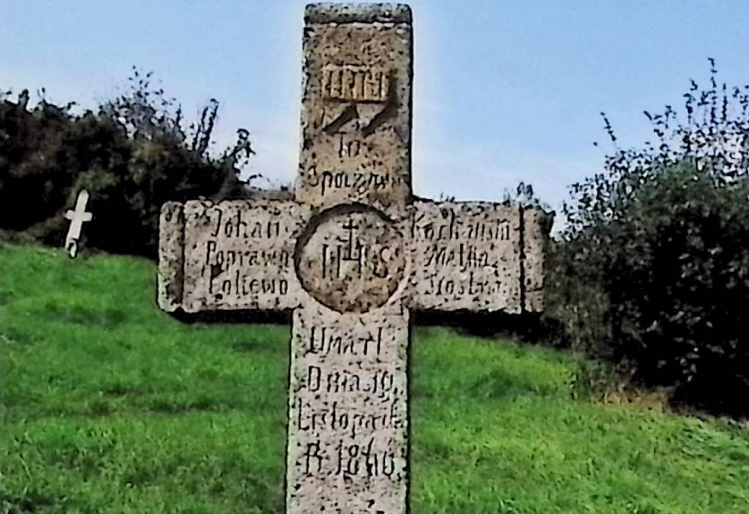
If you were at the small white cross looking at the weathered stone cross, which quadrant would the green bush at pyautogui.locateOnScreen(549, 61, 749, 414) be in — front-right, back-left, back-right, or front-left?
front-left

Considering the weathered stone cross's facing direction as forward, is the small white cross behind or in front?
behind

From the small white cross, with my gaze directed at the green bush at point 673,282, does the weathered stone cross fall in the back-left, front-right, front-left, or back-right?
front-right

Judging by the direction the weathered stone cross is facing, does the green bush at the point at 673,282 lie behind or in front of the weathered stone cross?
behind

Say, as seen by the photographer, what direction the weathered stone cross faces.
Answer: facing the viewer
